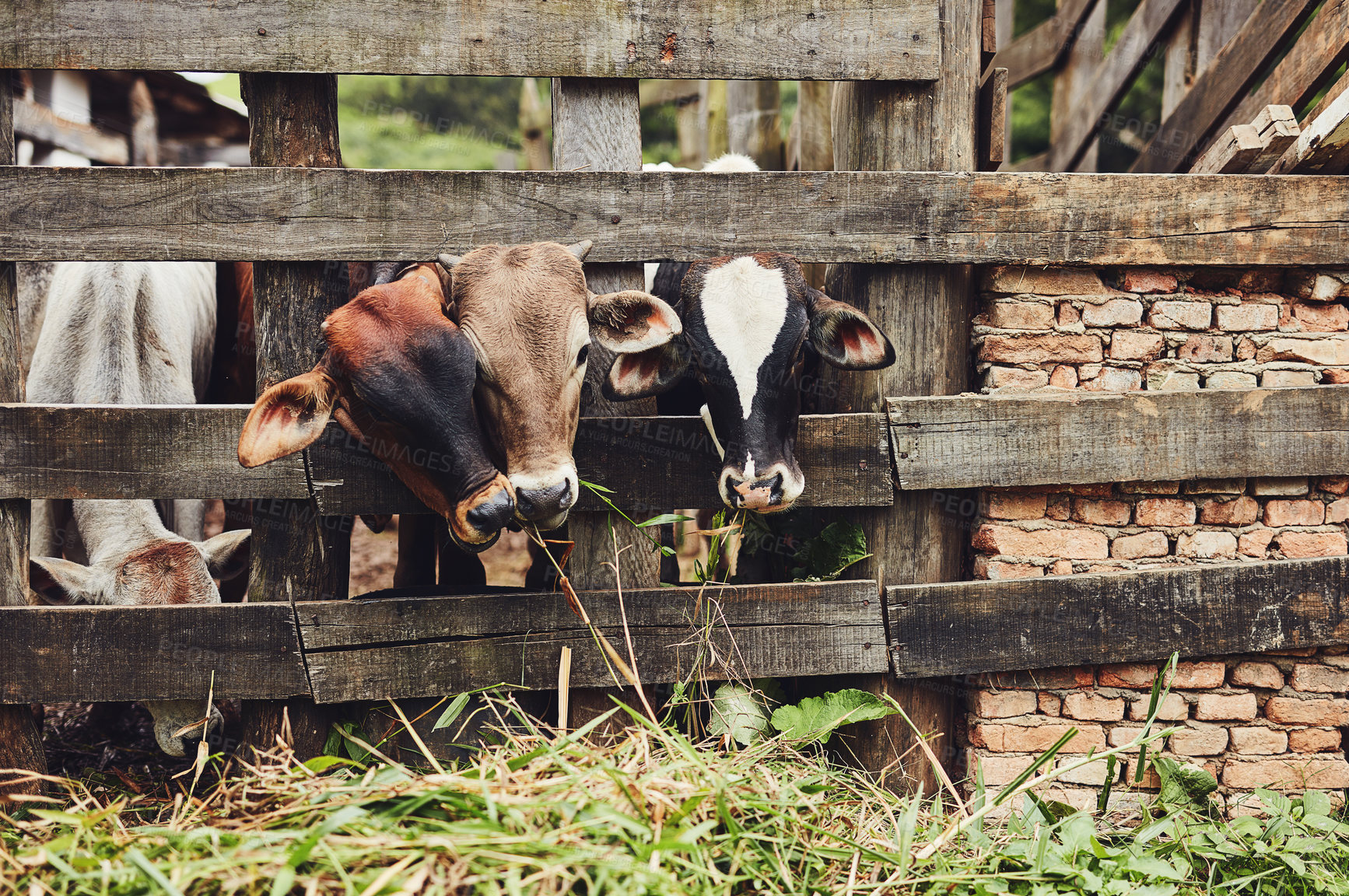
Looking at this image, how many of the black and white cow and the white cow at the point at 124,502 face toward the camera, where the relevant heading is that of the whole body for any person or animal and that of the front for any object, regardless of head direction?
2

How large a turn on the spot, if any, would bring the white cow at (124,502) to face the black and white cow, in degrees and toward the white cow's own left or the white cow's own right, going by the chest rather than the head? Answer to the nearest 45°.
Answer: approximately 45° to the white cow's own left

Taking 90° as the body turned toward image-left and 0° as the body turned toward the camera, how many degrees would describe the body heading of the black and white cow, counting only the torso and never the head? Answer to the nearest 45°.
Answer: approximately 0°

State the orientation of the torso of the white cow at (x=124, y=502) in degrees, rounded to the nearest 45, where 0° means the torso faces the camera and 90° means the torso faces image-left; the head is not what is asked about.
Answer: approximately 0°

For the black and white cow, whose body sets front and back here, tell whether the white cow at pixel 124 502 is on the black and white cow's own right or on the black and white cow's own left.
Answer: on the black and white cow's own right
